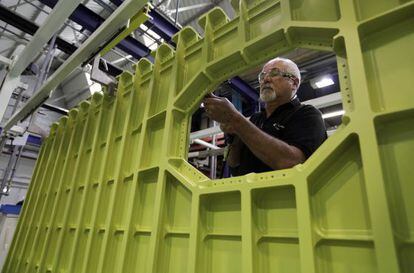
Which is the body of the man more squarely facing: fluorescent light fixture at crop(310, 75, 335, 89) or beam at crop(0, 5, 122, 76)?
the beam

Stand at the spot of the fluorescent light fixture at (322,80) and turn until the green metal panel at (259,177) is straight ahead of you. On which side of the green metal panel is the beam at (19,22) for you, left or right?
right

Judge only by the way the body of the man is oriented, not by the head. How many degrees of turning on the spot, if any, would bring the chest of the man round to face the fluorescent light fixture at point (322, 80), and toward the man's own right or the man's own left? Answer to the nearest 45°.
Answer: approximately 135° to the man's own right

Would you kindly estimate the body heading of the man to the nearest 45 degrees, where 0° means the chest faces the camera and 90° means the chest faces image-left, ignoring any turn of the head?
approximately 45°

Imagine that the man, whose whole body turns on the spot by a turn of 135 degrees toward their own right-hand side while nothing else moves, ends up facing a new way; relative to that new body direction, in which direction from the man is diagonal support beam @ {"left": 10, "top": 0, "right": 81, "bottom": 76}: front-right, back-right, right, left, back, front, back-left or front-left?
left

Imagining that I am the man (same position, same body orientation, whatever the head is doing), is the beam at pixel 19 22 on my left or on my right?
on my right
